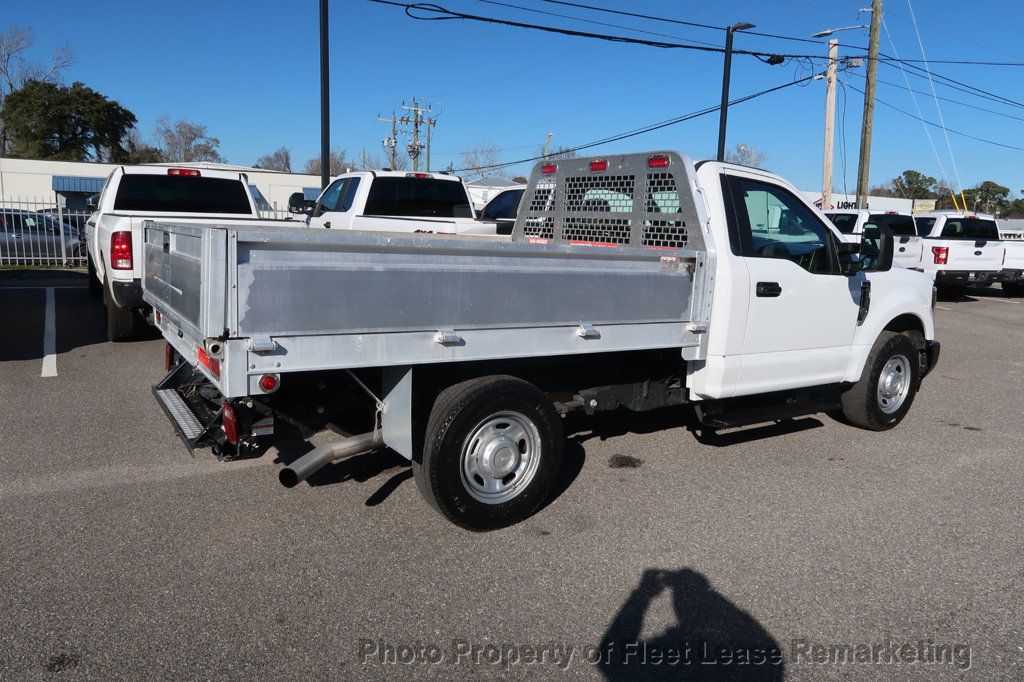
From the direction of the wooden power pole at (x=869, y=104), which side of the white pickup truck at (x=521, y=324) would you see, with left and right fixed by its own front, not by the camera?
front

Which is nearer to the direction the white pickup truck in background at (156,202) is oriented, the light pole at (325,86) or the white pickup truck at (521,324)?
the light pole

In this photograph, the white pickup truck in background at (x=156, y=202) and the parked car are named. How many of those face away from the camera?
1

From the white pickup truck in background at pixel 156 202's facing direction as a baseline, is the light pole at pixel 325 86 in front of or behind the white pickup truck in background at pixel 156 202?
in front

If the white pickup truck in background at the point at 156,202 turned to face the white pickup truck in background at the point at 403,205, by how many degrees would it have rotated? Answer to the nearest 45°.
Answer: approximately 90° to its right

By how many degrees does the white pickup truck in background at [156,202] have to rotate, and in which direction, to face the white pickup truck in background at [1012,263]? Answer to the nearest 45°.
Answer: approximately 90° to its right

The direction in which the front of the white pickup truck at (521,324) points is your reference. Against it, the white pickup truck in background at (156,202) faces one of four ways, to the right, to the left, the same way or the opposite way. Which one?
to the left

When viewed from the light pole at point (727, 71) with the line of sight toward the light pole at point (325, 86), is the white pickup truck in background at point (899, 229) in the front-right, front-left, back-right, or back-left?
back-left

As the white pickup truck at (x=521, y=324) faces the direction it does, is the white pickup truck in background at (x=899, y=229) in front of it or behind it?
in front

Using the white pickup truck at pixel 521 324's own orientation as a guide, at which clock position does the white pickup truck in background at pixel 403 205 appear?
The white pickup truck in background is roughly at 10 o'clock from the white pickup truck.

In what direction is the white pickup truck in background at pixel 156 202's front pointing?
away from the camera

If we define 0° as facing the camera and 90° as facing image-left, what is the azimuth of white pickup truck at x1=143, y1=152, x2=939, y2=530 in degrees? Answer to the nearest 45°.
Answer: approximately 225°

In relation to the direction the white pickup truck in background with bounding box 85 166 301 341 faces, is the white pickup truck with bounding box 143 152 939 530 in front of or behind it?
behind
